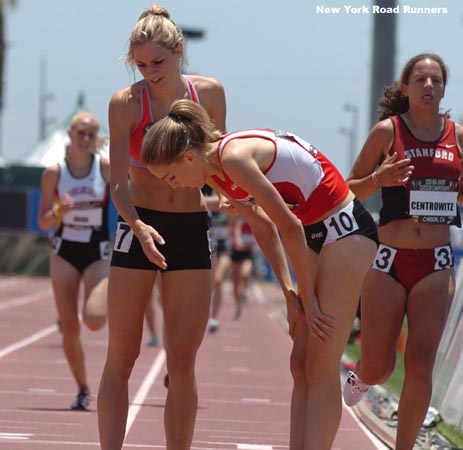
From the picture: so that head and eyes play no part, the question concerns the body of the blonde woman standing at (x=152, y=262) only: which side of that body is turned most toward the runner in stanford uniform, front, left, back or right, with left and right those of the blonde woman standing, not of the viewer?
left

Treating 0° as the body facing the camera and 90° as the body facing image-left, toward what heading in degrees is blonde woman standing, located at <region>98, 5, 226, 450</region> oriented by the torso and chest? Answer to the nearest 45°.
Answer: approximately 0°
